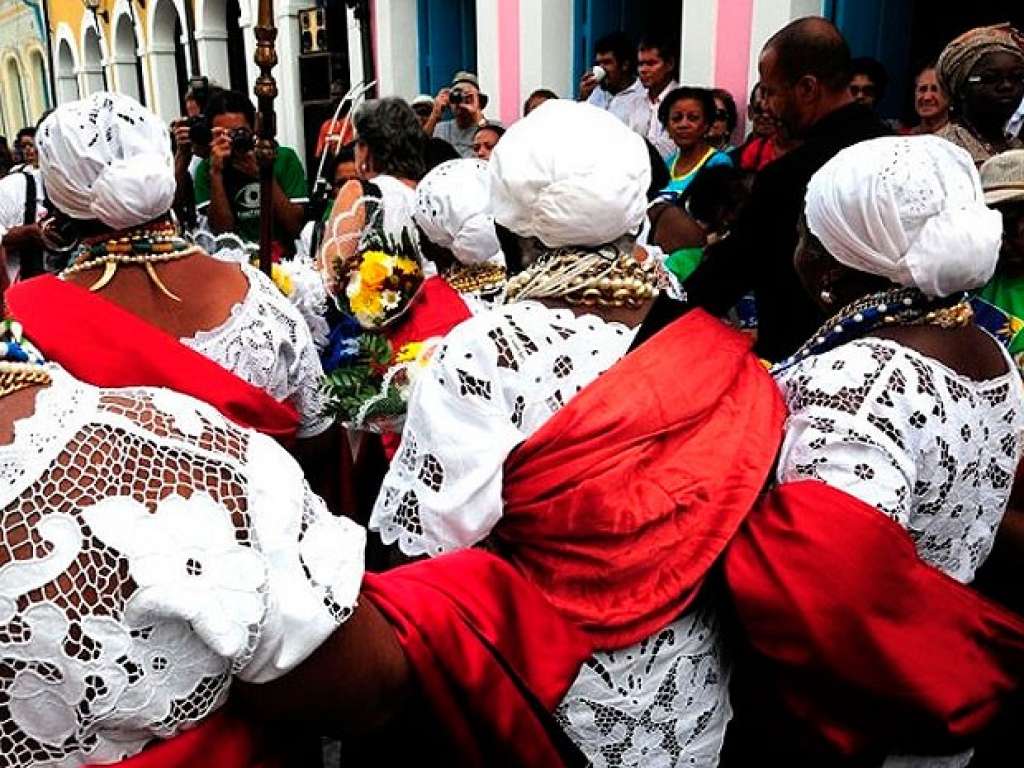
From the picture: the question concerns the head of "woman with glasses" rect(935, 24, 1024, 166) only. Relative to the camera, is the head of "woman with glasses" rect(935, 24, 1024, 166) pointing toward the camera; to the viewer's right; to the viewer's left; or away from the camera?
toward the camera

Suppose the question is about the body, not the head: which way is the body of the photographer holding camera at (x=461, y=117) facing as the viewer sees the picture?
toward the camera

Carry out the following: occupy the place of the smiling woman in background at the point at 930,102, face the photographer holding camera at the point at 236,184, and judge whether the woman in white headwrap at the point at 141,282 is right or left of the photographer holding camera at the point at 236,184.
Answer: left

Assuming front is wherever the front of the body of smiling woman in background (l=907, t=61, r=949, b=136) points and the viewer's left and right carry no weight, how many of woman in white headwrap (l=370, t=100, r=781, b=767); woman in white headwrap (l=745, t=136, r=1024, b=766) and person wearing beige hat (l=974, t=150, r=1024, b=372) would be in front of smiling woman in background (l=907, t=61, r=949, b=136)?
3

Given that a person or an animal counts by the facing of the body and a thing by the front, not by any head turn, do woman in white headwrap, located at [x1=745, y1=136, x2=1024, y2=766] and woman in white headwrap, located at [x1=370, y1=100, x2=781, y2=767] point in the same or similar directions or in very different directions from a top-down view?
same or similar directions

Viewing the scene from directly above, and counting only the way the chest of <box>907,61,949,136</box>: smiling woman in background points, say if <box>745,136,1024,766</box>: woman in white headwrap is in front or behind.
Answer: in front

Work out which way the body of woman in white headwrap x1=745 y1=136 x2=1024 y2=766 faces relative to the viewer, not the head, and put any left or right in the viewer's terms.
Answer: facing away from the viewer and to the left of the viewer

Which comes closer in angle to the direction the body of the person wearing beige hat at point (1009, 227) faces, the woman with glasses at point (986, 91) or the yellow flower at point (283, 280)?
the yellow flower

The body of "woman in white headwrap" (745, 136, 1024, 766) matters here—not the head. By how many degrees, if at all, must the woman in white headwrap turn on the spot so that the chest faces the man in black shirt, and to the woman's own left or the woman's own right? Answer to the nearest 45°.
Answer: approximately 45° to the woman's own right

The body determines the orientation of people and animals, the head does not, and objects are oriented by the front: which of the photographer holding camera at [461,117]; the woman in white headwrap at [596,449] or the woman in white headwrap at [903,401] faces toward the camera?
the photographer holding camera

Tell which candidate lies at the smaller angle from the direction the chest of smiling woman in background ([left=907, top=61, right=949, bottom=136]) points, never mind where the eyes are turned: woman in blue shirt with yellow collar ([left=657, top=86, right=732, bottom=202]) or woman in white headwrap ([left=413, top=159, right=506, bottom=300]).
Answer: the woman in white headwrap

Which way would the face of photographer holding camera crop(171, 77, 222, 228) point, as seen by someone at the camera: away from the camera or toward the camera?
toward the camera

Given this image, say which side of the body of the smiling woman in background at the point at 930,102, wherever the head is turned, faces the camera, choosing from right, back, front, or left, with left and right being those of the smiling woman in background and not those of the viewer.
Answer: front

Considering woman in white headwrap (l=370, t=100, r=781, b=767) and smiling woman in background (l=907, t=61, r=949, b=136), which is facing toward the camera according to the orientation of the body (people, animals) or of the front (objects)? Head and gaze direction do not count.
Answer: the smiling woman in background

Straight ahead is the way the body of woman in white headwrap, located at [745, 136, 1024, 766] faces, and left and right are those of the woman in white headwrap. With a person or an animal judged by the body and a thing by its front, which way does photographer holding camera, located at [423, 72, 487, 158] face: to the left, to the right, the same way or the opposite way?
the opposite way

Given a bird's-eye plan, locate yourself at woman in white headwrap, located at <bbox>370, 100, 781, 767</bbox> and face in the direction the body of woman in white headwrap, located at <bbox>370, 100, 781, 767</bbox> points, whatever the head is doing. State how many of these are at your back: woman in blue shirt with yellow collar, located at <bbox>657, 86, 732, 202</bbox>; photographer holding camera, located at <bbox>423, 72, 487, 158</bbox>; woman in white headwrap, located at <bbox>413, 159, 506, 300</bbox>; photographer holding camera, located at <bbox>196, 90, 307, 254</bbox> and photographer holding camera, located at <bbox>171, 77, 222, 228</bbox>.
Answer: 0

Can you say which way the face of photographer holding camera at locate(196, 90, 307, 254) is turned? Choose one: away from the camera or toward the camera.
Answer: toward the camera

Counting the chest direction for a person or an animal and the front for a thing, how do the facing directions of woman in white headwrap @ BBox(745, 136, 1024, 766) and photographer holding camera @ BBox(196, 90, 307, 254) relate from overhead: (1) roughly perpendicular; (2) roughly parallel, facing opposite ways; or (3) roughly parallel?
roughly parallel, facing opposite ways

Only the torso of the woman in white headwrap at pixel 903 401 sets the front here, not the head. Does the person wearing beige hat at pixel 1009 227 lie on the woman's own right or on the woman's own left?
on the woman's own right

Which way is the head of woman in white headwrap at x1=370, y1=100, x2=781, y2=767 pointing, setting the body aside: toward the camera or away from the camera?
away from the camera
